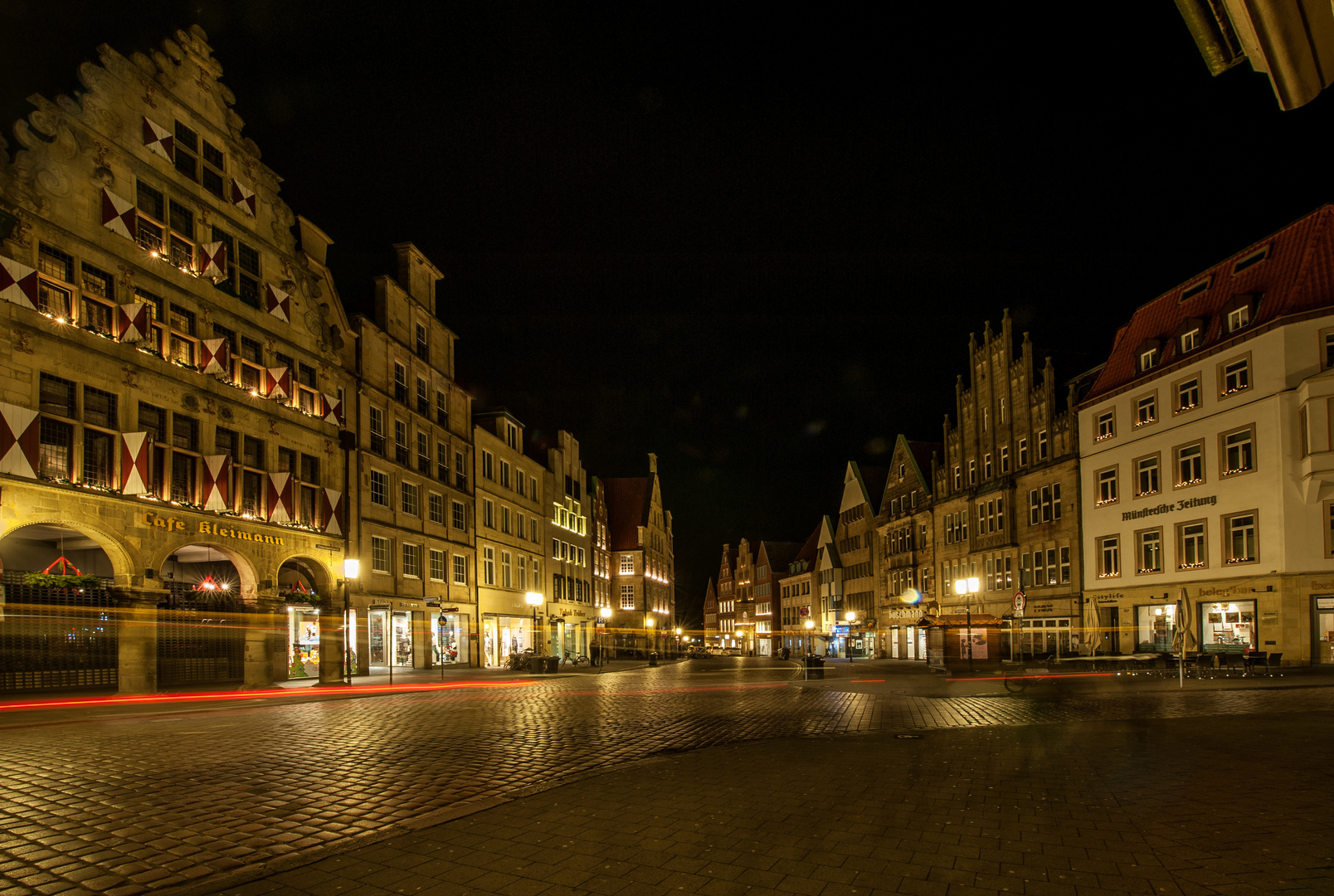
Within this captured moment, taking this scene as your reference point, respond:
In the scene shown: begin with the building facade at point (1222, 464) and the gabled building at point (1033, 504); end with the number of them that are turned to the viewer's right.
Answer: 0

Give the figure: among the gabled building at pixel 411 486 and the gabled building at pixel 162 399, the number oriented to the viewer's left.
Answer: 0

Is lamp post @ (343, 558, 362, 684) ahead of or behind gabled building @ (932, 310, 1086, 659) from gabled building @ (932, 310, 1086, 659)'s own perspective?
ahead

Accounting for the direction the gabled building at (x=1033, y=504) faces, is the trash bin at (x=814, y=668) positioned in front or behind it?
in front

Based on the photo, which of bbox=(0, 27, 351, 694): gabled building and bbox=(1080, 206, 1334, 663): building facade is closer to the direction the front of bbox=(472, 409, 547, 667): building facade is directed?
the building facade

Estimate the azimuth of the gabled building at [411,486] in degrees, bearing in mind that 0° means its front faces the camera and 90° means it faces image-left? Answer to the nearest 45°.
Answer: approximately 315°

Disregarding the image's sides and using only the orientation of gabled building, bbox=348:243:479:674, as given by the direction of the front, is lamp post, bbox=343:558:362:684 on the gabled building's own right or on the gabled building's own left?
on the gabled building's own right
